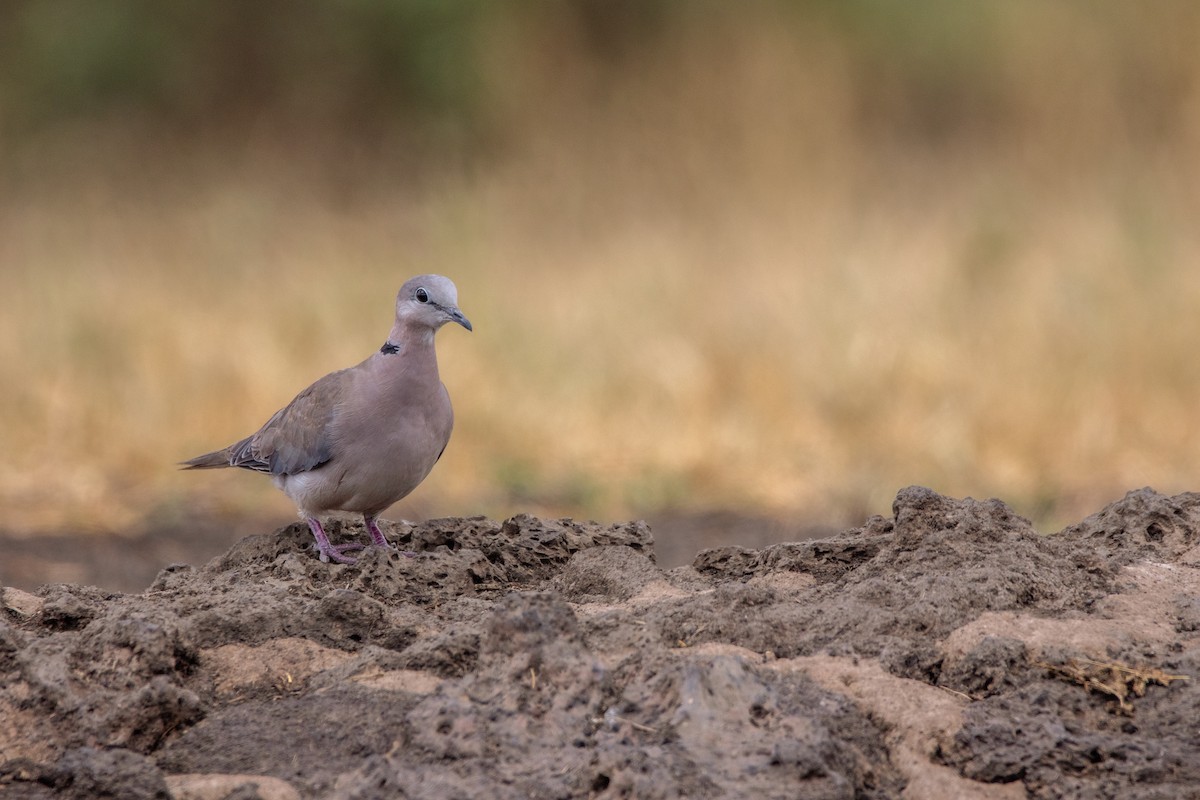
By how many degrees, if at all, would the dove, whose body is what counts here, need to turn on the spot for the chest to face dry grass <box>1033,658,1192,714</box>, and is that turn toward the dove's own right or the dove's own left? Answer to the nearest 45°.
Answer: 0° — it already faces it

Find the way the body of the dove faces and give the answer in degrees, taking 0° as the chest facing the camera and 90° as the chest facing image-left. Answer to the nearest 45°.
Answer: approximately 315°
